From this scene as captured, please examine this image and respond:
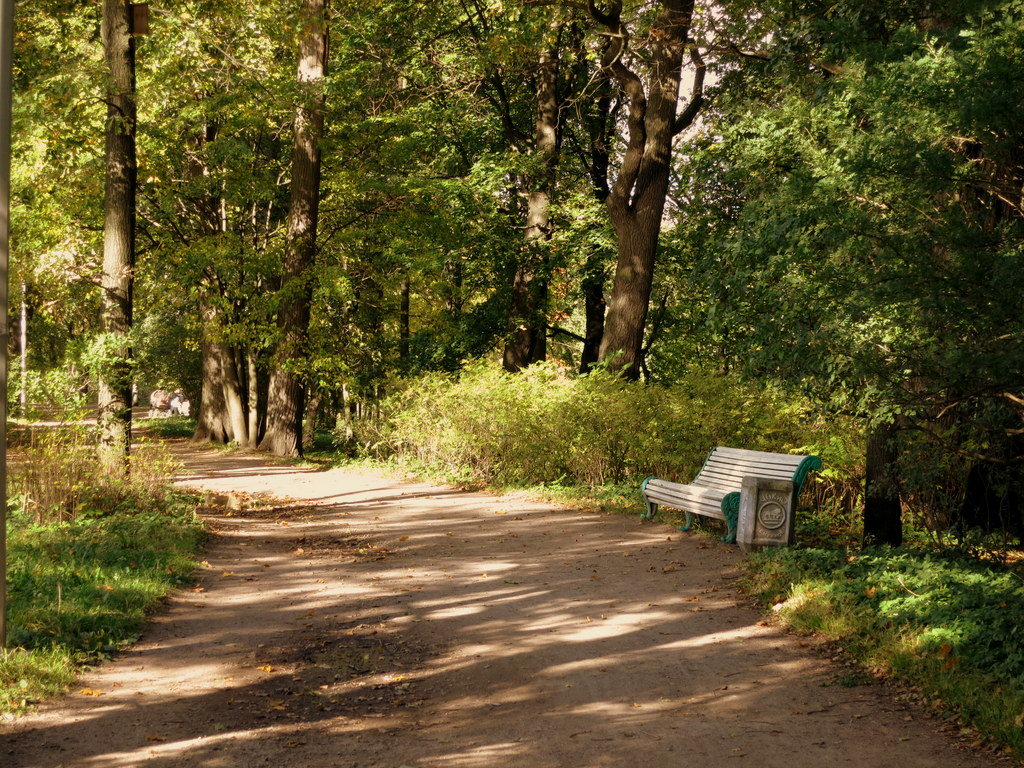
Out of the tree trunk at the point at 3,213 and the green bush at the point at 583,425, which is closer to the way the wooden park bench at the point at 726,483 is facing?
the tree trunk

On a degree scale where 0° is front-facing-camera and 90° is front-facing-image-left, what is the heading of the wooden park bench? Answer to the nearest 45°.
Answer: approximately 45°

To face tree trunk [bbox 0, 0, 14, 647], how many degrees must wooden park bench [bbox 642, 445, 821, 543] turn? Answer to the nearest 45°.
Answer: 0° — it already faces it

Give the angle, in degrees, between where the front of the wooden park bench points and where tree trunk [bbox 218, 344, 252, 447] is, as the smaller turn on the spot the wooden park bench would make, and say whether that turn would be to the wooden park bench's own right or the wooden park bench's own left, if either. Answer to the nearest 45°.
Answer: approximately 90° to the wooden park bench's own right
